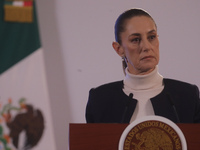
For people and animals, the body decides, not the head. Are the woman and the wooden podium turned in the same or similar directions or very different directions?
same or similar directions

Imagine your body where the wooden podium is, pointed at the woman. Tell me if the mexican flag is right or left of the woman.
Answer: left

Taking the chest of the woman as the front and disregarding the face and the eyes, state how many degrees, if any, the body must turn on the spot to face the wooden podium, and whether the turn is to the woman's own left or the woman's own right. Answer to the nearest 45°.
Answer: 0° — they already face it

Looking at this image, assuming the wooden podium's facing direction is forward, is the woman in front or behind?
behind

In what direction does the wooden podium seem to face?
toward the camera

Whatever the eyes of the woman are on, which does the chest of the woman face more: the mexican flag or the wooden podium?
the wooden podium

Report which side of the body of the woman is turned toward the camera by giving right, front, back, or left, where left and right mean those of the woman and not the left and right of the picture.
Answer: front

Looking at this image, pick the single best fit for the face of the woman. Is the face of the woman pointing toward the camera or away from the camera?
toward the camera

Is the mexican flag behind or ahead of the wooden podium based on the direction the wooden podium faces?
behind
